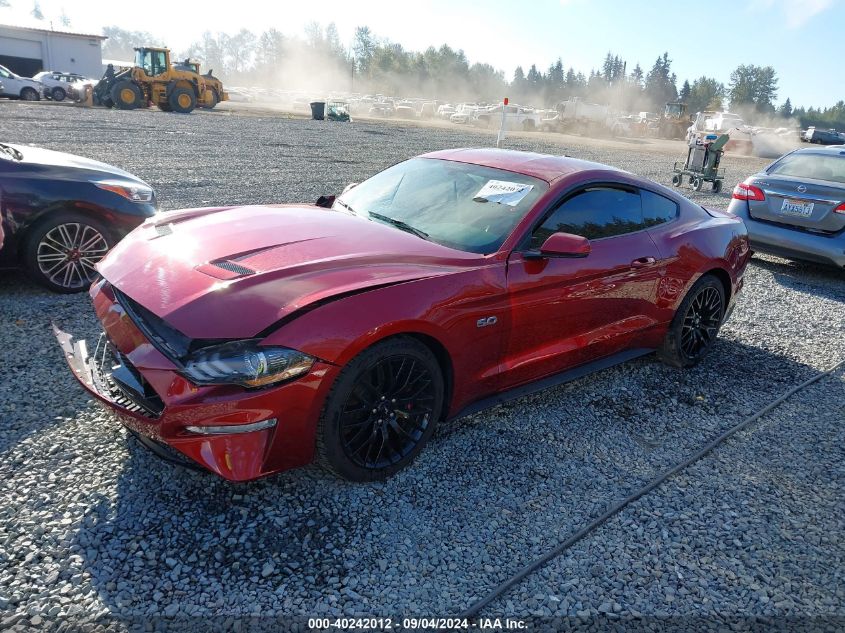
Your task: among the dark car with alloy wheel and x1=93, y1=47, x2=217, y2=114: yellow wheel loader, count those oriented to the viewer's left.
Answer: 1

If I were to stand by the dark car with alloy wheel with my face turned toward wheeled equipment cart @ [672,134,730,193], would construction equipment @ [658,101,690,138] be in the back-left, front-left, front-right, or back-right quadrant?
front-left

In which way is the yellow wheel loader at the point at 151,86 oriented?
to the viewer's left

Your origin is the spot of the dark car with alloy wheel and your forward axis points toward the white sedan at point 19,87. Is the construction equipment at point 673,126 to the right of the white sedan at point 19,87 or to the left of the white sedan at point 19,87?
right

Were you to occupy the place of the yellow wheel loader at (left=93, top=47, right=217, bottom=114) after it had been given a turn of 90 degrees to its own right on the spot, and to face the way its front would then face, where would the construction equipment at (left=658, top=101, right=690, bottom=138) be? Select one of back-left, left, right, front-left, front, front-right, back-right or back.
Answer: right

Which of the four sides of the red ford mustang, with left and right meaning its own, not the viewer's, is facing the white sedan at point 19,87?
right

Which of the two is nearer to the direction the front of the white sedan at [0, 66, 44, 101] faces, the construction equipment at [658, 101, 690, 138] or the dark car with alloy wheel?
the construction equipment

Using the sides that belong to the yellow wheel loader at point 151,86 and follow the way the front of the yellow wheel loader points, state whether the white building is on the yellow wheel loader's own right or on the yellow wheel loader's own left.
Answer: on the yellow wheel loader's own right

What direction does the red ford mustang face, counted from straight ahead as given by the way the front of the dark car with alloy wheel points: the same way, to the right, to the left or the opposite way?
the opposite way

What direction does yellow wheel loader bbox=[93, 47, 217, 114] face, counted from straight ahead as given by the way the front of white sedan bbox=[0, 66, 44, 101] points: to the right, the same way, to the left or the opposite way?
the opposite way

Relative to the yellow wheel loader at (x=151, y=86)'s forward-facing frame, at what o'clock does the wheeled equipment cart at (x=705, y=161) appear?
The wheeled equipment cart is roughly at 8 o'clock from the yellow wheel loader.

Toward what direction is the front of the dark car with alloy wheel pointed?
to the viewer's right

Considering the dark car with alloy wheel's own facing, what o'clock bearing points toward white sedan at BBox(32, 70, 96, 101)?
The white sedan is roughly at 9 o'clock from the dark car with alloy wheel.

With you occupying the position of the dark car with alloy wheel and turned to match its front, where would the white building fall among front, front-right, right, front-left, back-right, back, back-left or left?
left

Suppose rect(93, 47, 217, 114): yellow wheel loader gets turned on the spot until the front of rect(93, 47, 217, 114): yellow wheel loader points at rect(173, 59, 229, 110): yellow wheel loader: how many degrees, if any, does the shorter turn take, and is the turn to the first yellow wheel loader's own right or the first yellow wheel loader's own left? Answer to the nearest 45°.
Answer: approximately 135° to the first yellow wheel loader's own right

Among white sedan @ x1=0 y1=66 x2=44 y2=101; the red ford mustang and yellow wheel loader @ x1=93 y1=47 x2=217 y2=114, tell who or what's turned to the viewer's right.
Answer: the white sedan

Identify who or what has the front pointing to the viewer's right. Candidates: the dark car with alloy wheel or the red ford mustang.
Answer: the dark car with alloy wheel

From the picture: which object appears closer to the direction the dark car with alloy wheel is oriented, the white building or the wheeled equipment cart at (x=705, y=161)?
the wheeled equipment cart

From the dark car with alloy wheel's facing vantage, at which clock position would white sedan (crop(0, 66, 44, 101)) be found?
The white sedan is roughly at 9 o'clock from the dark car with alloy wheel.

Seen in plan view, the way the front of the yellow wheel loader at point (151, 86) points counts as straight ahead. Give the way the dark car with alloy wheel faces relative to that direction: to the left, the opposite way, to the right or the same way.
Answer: the opposite way
